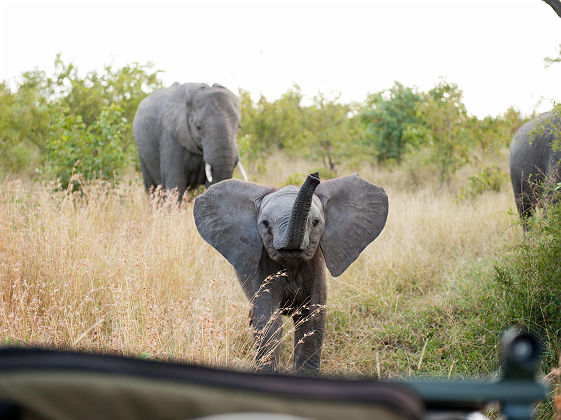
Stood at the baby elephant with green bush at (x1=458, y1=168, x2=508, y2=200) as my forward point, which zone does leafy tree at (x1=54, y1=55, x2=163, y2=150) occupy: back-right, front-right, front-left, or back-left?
front-left

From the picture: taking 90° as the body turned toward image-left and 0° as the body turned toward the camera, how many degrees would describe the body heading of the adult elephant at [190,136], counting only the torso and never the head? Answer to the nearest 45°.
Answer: approximately 315°

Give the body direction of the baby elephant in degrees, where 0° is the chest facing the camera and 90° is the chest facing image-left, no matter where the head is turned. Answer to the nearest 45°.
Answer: approximately 0°

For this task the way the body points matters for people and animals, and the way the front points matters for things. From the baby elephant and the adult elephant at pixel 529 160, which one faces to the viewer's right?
the adult elephant

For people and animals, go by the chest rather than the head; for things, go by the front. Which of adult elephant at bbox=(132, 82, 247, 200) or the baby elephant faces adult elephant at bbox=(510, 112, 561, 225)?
adult elephant at bbox=(132, 82, 247, 200)

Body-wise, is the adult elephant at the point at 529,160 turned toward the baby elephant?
no

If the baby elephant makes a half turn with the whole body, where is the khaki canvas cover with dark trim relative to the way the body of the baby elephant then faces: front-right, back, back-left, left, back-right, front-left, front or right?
back

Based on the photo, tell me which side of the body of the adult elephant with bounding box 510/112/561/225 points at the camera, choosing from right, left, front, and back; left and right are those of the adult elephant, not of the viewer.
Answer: right

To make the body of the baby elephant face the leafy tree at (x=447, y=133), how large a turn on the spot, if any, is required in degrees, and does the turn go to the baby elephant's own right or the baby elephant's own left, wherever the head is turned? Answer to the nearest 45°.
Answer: approximately 180°

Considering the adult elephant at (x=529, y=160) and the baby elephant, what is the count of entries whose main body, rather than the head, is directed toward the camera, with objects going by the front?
1

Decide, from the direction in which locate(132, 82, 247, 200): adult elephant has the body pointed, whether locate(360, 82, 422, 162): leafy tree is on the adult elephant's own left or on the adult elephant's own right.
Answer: on the adult elephant's own left

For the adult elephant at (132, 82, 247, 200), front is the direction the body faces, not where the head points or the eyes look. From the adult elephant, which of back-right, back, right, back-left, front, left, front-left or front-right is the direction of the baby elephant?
front-right

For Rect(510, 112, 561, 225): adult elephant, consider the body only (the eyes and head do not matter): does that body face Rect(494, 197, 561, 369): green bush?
no

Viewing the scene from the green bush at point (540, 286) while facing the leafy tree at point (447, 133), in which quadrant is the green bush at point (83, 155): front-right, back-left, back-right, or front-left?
front-left
